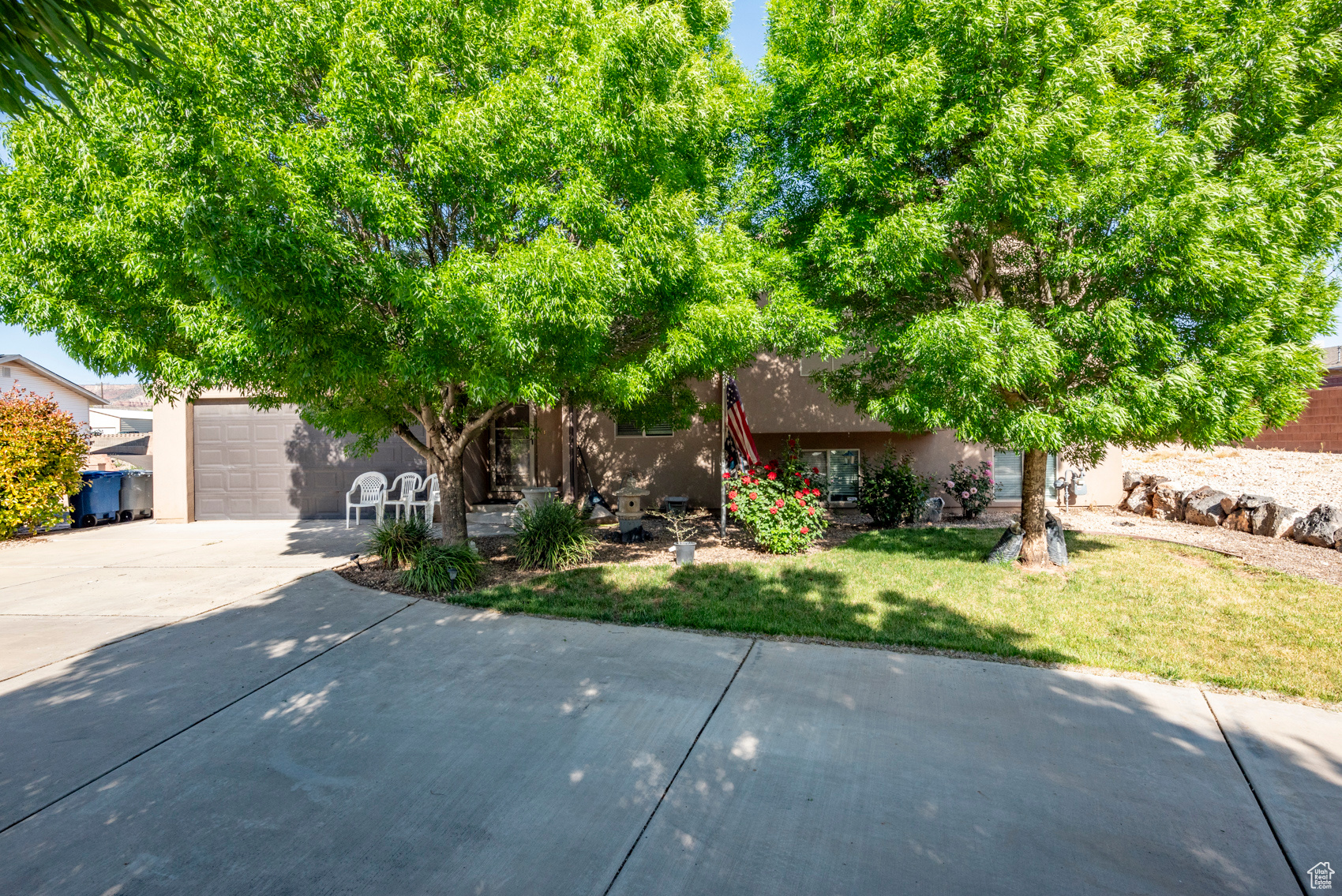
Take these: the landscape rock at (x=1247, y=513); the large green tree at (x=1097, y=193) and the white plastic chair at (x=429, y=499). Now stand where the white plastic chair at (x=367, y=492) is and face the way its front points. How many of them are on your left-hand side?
3

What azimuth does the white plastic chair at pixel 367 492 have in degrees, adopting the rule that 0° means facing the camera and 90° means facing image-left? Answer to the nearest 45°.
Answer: approximately 45°

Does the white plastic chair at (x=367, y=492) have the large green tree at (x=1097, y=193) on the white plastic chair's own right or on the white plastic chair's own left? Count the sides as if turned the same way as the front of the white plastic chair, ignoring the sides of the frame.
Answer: on the white plastic chair's own left

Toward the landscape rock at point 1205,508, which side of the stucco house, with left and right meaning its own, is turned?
left

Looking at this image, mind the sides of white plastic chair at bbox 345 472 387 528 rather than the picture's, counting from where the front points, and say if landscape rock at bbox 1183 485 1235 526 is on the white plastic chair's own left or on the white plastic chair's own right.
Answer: on the white plastic chair's own left

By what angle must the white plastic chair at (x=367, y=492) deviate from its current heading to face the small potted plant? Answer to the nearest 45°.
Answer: approximately 90° to its left

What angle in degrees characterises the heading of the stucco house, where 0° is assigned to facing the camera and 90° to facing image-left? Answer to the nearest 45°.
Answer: approximately 0°

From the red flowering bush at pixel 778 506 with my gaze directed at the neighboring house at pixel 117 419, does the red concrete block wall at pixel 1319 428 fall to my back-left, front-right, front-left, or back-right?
back-right

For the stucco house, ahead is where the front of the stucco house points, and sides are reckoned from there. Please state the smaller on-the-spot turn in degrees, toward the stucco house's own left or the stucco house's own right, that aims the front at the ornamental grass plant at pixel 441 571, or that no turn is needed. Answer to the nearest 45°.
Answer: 0° — it already faces it

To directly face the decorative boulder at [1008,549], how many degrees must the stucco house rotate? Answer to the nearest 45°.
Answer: approximately 45° to its left

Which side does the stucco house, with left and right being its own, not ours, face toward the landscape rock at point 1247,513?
left

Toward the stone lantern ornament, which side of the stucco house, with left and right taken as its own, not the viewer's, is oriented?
front

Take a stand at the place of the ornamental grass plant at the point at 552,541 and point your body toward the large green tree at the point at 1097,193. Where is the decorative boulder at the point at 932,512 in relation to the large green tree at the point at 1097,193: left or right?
left
